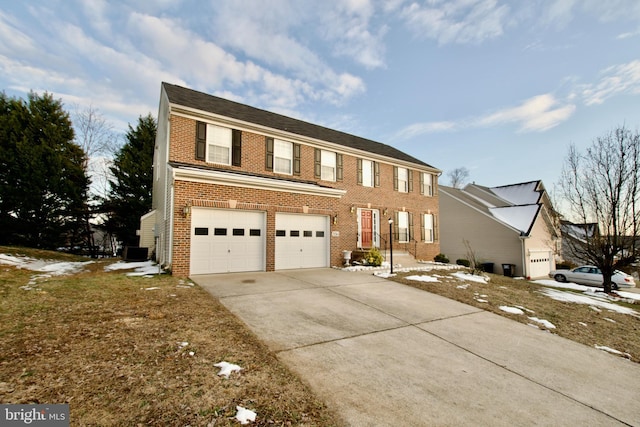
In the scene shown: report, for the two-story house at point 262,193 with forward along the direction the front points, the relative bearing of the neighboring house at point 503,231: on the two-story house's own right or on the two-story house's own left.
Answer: on the two-story house's own left

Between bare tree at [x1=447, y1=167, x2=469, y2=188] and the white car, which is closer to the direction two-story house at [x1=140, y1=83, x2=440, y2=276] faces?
the white car

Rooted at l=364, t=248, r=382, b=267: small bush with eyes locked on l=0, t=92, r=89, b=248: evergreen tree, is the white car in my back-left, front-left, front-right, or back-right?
back-right

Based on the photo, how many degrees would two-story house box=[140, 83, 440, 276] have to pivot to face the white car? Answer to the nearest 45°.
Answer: approximately 45° to its left

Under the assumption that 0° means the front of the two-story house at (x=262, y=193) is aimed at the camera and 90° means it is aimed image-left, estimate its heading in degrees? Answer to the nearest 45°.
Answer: approximately 315°

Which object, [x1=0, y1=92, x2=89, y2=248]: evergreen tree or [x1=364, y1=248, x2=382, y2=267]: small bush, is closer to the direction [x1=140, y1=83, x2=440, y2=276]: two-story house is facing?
the small bush

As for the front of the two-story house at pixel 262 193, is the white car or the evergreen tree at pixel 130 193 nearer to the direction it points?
the white car

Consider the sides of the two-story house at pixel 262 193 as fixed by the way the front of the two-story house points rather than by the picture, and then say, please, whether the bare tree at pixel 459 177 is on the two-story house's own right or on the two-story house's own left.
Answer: on the two-story house's own left

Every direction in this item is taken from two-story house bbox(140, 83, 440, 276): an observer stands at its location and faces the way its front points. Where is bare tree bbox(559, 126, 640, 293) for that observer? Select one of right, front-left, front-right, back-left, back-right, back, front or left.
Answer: front-left
